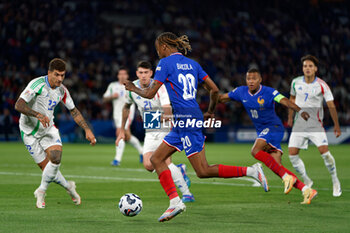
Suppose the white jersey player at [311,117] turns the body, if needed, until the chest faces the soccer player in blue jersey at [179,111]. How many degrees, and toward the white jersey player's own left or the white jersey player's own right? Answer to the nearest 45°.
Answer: approximately 45° to the white jersey player's own right

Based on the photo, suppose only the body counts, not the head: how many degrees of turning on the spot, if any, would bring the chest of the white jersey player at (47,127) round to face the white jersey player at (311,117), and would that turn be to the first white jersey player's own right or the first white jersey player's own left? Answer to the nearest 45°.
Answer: approximately 45° to the first white jersey player's own left

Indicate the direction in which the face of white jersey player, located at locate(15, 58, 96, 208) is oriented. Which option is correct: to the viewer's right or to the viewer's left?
to the viewer's right

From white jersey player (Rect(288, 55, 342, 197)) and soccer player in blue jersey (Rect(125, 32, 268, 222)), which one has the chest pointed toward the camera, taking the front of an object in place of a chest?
the white jersey player

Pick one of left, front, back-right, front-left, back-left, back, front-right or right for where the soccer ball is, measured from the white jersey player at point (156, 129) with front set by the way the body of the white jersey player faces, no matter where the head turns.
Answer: front

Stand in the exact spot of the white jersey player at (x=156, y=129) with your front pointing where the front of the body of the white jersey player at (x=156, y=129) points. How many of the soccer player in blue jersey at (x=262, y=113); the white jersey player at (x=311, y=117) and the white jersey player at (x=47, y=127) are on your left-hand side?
2

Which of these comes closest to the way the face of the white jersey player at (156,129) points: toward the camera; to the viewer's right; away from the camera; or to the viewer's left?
toward the camera

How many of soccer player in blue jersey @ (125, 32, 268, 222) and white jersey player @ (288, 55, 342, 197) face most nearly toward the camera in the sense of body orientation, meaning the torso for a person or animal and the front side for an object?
1

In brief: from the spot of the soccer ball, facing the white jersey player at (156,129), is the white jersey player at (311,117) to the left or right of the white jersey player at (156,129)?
right

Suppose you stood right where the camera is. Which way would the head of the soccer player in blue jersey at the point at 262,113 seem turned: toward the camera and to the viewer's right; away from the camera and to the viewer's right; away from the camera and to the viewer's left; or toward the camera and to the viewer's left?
toward the camera and to the viewer's left

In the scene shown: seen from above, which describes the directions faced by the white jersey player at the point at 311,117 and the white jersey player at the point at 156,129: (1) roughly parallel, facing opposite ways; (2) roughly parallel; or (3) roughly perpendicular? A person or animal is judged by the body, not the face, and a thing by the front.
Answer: roughly parallel

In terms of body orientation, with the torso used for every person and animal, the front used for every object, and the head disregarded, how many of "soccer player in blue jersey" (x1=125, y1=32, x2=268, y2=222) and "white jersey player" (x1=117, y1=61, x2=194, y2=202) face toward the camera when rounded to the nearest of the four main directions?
1

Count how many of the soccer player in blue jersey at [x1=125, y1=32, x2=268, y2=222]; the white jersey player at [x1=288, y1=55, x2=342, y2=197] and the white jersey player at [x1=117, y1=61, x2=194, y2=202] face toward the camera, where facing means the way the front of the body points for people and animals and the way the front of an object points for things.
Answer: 2

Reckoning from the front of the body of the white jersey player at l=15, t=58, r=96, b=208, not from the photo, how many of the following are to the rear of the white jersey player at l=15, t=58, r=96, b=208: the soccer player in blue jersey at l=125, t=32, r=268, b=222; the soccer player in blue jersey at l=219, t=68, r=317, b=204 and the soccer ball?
0

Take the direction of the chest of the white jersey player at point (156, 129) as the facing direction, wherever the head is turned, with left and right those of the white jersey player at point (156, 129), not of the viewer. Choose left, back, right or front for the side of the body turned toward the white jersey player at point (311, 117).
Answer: left

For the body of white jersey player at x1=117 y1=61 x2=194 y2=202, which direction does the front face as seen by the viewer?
toward the camera
